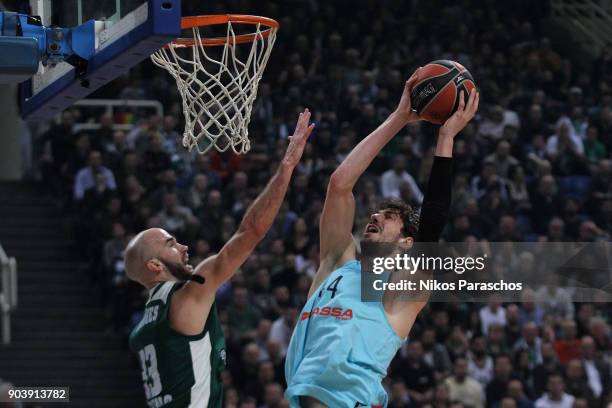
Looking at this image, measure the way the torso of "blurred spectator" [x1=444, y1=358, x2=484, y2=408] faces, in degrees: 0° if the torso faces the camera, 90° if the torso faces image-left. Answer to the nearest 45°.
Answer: approximately 0°

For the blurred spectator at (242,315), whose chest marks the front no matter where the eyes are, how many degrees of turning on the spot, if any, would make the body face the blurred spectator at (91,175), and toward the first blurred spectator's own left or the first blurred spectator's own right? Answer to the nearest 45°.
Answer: approximately 135° to the first blurred spectator's own right

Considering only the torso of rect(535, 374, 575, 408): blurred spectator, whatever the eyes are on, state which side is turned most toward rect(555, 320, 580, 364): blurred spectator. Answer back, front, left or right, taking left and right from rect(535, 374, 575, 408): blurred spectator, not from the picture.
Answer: back

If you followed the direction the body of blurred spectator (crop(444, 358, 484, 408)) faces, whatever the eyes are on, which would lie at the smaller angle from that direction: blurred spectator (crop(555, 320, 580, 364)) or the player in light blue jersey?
the player in light blue jersey

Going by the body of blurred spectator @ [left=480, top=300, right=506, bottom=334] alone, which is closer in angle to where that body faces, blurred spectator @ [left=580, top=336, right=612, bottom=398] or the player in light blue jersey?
the player in light blue jersey

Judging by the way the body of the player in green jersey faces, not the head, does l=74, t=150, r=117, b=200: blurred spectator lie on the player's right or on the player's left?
on the player's left

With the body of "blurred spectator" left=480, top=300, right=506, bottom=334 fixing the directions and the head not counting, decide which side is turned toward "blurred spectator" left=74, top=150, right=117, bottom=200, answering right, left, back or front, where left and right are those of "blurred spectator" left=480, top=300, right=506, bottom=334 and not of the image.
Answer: right
